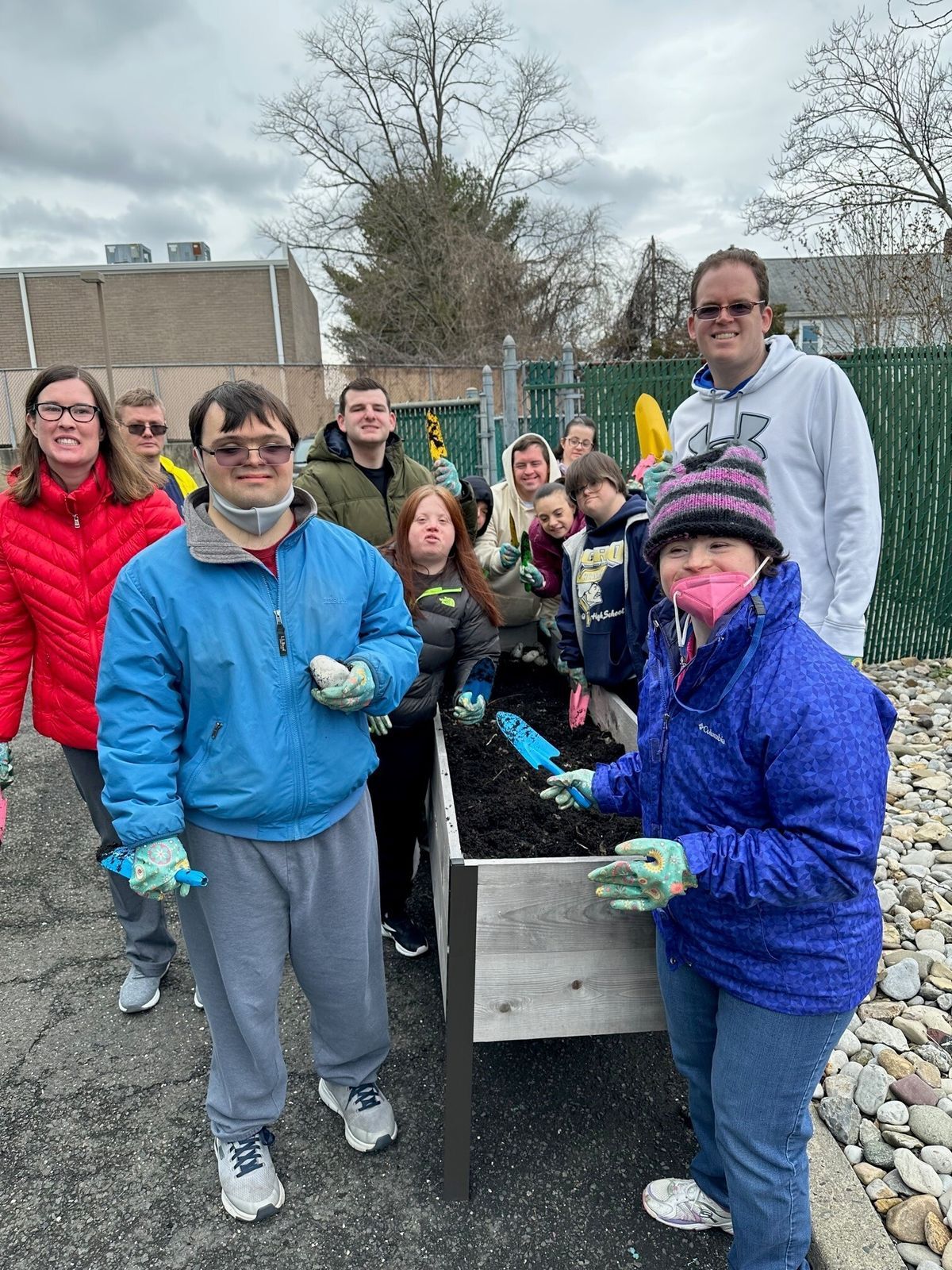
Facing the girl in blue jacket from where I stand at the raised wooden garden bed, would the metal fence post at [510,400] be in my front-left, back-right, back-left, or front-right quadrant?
back-left

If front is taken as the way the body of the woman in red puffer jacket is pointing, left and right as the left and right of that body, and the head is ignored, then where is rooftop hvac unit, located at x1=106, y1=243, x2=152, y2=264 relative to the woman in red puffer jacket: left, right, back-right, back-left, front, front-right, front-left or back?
back

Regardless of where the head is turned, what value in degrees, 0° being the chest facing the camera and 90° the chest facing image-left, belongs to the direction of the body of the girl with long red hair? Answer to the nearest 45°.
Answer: approximately 0°

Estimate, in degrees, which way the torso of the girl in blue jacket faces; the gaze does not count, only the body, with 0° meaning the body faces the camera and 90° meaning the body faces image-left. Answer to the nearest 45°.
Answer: approximately 45°

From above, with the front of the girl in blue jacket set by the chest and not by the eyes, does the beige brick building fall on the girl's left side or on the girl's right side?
on the girl's right side

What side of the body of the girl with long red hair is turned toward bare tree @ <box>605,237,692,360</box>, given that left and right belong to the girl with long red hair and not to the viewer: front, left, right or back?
back

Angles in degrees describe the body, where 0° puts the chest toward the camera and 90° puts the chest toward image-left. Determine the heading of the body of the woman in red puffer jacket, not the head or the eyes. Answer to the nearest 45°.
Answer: approximately 0°

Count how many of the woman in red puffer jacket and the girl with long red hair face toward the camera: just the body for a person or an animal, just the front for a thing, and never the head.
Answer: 2

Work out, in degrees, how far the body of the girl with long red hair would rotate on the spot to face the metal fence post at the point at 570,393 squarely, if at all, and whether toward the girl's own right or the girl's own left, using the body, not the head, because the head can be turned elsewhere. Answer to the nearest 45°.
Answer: approximately 180°
